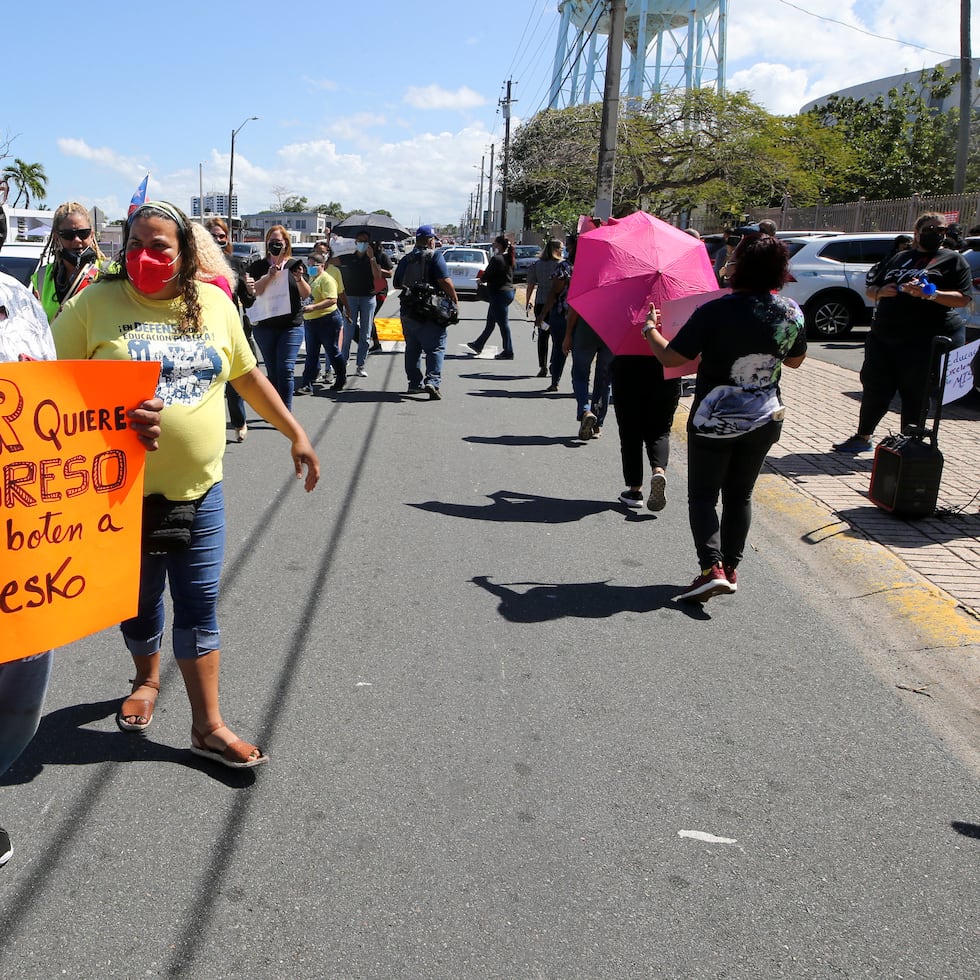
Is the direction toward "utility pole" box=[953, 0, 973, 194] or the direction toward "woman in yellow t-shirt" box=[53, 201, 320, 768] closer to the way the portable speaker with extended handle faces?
the woman in yellow t-shirt

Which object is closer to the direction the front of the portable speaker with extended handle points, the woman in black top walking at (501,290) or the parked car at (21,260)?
the parked car

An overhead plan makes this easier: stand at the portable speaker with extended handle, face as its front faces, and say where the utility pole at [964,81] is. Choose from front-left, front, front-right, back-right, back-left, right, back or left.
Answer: back-right

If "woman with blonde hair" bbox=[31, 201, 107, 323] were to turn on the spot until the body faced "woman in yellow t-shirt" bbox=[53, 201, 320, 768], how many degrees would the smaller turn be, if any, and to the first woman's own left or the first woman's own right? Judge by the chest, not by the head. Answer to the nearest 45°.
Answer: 0° — they already face them
